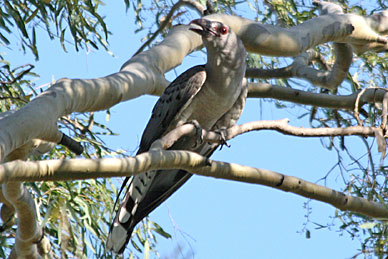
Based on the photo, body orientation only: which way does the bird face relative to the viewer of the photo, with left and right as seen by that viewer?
facing the viewer and to the right of the viewer
